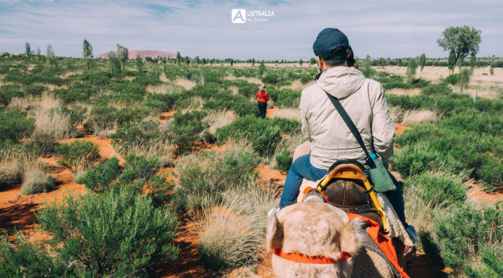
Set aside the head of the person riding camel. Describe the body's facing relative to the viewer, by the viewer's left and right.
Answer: facing away from the viewer

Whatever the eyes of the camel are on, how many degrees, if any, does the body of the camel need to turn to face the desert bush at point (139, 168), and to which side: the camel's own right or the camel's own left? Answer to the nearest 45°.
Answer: approximately 45° to the camel's own left

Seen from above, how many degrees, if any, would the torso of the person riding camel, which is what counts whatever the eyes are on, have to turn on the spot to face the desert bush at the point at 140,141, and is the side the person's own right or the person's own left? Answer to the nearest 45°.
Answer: approximately 45° to the person's own left

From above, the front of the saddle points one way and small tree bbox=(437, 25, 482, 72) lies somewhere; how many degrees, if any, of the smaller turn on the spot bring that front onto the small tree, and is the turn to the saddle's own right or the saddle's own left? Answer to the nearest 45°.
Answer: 0° — it already faces it

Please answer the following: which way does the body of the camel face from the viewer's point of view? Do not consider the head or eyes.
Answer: away from the camera

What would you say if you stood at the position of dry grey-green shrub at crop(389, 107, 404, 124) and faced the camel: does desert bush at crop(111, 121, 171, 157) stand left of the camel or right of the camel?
right

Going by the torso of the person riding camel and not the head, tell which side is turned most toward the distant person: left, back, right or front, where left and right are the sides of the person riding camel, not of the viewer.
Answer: front

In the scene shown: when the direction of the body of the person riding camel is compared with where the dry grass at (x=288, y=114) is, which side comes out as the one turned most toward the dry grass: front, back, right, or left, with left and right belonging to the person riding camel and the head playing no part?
front

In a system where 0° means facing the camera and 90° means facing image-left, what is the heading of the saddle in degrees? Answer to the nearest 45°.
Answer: approximately 180°
